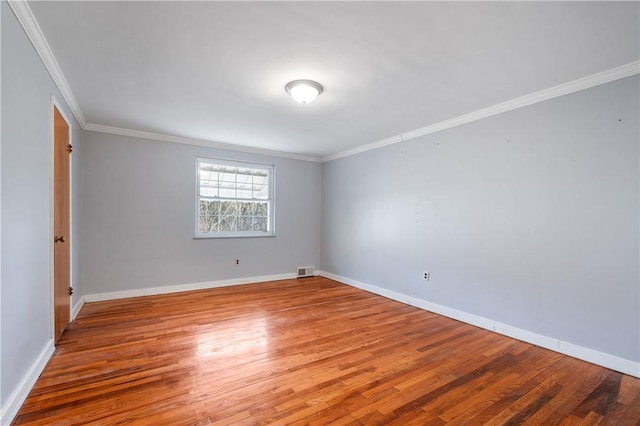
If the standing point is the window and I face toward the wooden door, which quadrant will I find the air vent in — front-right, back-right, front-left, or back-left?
back-left

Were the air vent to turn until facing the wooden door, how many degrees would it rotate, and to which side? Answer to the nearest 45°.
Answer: approximately 45° to its right

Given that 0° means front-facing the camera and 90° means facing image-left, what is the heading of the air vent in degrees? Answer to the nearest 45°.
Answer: approximately 0°
